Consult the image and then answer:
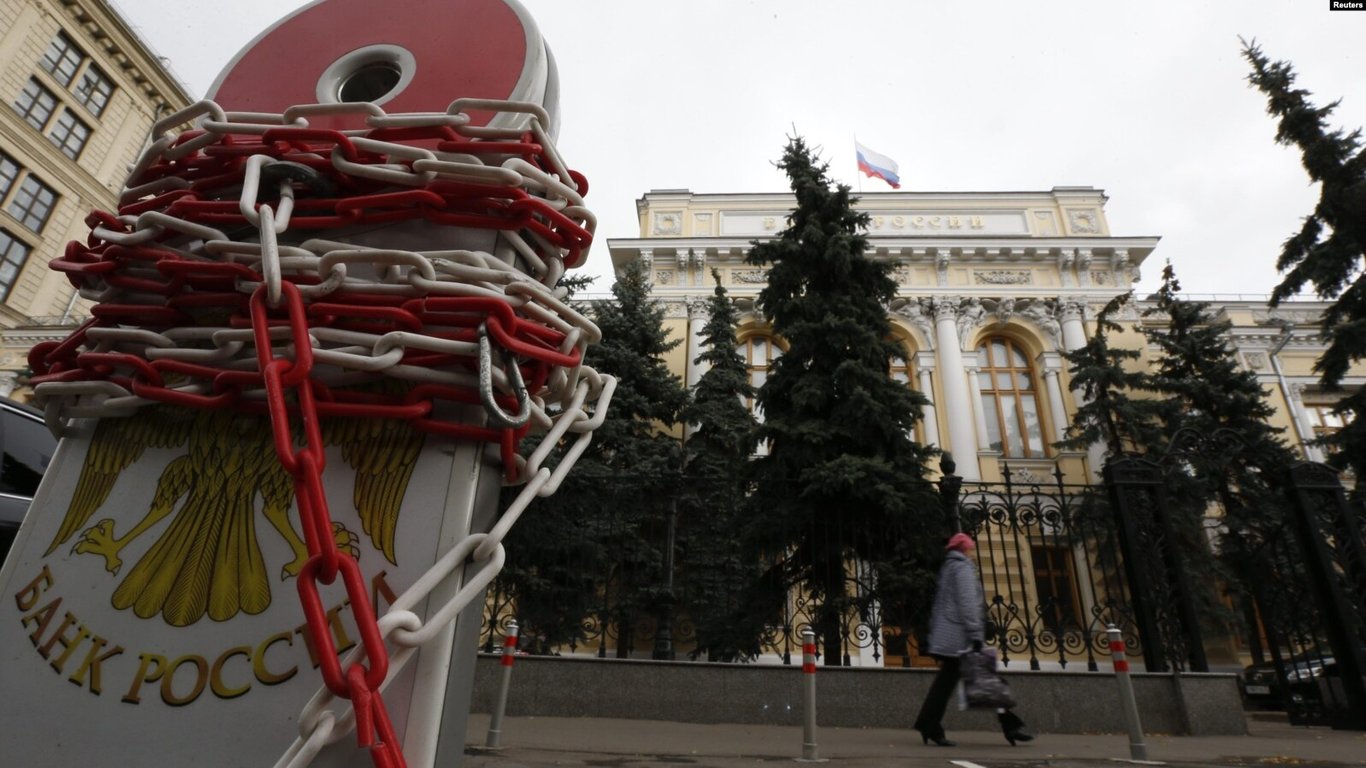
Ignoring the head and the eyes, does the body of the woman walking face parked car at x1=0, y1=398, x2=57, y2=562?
no

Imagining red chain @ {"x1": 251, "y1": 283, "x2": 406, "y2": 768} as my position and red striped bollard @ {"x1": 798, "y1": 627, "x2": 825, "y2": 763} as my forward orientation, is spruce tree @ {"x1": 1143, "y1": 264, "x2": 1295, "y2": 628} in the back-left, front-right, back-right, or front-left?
front-right

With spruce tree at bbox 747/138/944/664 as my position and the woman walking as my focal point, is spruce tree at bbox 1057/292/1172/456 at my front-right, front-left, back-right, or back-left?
back-left
